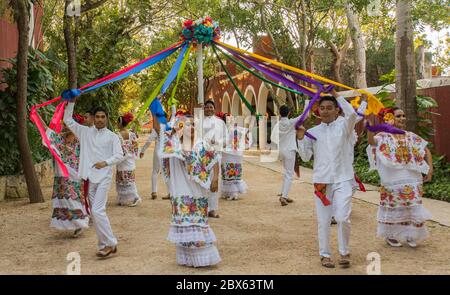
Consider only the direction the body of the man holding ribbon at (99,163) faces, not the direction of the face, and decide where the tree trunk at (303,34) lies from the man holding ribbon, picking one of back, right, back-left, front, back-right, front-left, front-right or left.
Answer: back-left

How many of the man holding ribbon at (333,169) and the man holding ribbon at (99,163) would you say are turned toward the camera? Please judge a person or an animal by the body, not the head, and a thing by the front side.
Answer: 2

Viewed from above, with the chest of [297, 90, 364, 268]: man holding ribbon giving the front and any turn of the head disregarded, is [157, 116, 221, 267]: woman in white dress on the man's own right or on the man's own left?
on the man's own right

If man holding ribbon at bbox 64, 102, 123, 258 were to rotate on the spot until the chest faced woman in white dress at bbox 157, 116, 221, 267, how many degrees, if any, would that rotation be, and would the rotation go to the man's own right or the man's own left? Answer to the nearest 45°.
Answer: approximately 45° to the man's own left

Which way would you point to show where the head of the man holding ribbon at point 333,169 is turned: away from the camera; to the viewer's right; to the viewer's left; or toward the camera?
toward the camera

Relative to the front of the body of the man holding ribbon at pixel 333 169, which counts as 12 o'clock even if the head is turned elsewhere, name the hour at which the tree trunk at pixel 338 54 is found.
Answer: The tree trunk is roughly at 6 o'clock from the man holding ribbon.

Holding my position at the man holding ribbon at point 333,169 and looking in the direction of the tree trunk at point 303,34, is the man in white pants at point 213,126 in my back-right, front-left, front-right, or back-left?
front-left

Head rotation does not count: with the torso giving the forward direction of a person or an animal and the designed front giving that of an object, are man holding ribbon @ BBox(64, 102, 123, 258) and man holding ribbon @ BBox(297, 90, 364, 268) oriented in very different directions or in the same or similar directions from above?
same or similar directions

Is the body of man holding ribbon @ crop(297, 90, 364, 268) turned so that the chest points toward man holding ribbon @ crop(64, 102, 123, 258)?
no

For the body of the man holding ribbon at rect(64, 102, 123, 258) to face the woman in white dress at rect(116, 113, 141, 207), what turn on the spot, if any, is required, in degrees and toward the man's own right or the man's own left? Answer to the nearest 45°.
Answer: approximately 180°

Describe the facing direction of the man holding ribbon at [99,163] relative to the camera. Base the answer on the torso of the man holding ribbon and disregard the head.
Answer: toward the camera

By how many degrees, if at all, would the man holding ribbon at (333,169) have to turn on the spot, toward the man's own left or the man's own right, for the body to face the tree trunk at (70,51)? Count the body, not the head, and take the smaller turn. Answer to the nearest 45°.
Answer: approximately 135° to the man's own right

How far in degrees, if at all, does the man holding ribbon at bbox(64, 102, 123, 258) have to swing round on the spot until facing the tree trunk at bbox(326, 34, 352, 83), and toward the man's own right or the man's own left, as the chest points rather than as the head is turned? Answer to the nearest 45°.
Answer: approximately 135° to the man's own left

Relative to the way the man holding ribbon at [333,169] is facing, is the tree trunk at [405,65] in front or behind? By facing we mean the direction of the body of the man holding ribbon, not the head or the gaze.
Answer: behind

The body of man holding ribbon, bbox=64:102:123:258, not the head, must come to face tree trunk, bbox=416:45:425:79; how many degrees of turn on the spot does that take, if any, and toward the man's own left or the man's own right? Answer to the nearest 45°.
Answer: approximately 135° to the man's own left

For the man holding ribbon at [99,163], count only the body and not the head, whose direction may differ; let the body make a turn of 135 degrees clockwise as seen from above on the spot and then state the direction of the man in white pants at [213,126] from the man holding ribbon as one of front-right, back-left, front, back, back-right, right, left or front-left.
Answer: right

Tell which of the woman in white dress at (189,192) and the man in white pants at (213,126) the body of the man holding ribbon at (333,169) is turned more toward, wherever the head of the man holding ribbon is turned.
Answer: the woman in white dress

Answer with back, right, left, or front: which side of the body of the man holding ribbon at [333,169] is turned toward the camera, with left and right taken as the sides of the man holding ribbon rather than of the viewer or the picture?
front
